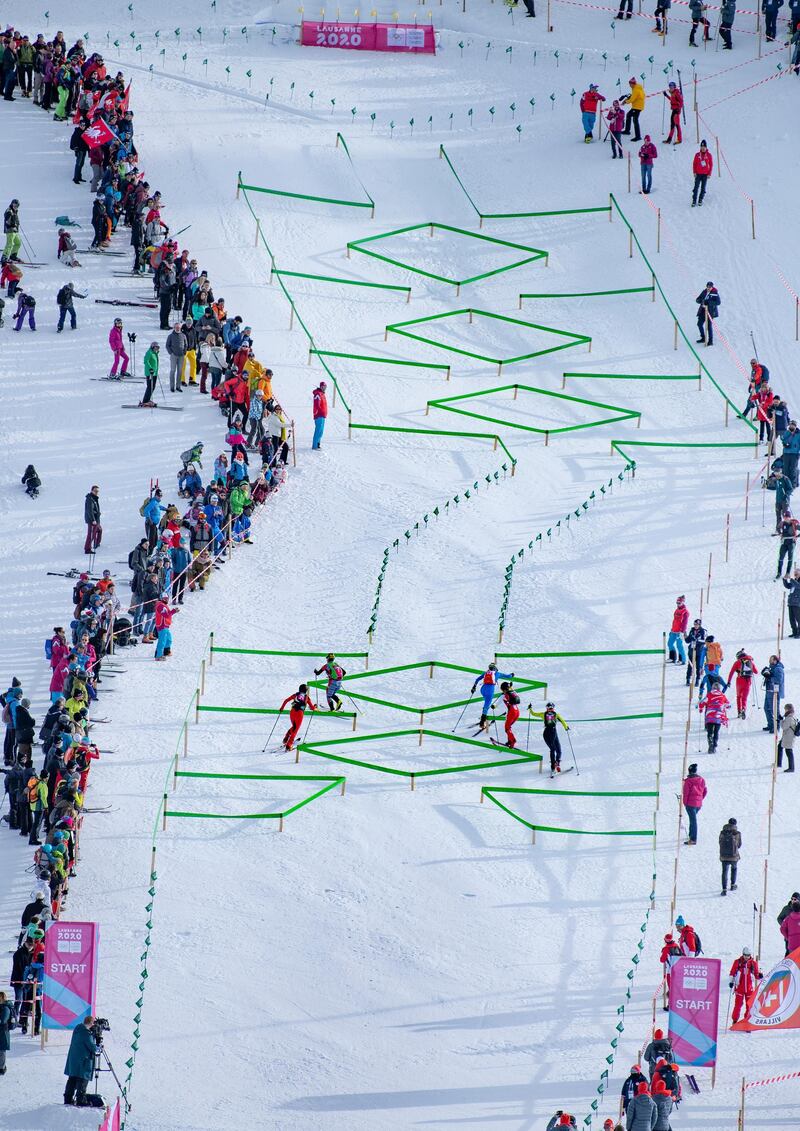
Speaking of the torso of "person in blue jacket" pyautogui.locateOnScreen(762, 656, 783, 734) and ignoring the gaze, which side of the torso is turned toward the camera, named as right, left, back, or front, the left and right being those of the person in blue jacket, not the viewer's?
left

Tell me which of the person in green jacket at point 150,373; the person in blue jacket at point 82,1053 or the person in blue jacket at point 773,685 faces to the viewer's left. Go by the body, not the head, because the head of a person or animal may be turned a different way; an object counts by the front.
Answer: the person in blue jacket at point 773,685

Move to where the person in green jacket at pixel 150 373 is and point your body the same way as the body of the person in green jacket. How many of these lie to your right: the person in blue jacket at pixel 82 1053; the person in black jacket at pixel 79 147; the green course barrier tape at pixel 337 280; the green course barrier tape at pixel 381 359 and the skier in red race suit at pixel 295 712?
2

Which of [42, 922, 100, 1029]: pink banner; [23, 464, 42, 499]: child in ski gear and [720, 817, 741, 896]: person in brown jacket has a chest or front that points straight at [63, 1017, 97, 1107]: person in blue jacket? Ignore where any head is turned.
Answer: the pink banner

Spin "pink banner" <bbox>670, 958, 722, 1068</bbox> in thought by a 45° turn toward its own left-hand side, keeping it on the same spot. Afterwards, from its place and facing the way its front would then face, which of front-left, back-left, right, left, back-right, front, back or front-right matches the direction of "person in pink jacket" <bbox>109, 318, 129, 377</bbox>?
back

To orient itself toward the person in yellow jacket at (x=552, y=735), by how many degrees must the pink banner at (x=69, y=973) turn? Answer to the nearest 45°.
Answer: approximately 135° to its left

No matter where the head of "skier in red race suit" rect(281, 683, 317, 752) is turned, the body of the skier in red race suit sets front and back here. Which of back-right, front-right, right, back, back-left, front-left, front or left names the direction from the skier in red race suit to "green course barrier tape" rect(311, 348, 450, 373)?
front-left

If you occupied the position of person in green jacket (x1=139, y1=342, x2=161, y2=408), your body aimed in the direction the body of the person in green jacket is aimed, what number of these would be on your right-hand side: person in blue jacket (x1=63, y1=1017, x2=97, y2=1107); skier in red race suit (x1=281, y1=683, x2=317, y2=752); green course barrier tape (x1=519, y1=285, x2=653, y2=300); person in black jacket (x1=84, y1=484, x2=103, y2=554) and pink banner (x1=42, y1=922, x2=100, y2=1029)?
4

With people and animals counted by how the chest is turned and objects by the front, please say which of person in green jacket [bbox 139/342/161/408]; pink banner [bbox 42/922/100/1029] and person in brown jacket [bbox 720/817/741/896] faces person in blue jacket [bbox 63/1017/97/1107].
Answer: the pink banner

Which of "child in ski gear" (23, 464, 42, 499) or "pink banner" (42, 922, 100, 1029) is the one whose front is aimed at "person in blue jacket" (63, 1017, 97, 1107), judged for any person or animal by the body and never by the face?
the pink banner

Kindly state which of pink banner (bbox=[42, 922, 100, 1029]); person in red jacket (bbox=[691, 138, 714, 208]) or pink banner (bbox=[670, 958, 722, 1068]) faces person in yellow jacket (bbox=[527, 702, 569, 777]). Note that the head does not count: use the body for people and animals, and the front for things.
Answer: the person in red jacket

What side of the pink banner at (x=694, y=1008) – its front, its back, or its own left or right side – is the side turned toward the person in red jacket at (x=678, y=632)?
back

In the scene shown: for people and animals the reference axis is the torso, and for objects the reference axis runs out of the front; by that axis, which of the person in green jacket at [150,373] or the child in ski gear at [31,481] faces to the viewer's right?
the person in green jacket

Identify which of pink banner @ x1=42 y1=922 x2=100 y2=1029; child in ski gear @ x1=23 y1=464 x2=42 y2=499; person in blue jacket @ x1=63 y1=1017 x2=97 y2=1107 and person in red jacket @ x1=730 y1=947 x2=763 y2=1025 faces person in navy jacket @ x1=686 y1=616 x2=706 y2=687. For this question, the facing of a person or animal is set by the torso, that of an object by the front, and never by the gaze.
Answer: the person in blue jacket

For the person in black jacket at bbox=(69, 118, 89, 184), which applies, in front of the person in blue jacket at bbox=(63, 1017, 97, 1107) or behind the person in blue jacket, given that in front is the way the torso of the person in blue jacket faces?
in front

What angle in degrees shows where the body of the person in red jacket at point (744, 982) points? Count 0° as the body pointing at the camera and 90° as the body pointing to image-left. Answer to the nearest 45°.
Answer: approximately 0°
